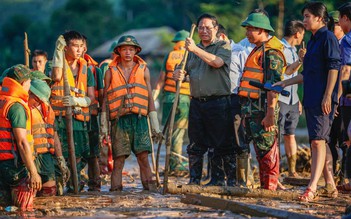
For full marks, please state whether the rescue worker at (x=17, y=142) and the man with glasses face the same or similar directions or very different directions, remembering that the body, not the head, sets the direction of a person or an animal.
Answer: very different directions

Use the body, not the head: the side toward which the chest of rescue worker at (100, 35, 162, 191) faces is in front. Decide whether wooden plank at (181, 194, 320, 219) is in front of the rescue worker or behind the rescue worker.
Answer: in front

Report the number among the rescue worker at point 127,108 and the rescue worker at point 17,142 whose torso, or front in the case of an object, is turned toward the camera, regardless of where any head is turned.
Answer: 1

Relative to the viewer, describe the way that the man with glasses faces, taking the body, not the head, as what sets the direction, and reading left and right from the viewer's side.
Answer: facing the viewer and to the left of the viewer
